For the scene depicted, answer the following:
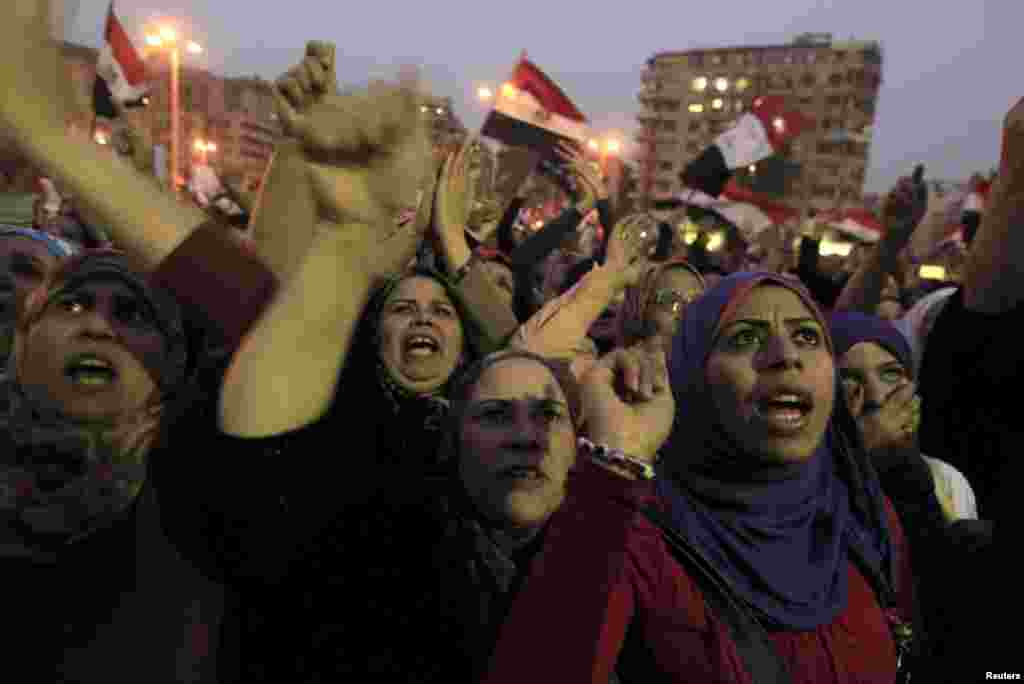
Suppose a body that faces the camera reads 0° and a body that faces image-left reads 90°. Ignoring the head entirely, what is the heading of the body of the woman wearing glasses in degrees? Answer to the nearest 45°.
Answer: approximately 315°

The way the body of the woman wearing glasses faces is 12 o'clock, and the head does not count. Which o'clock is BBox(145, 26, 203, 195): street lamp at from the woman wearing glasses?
The street lamp is roughly at 6 o'clock from the woman wearing glasses.
